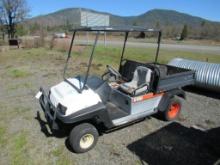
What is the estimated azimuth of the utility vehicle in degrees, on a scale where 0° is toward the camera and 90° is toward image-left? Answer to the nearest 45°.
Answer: approximately 45°

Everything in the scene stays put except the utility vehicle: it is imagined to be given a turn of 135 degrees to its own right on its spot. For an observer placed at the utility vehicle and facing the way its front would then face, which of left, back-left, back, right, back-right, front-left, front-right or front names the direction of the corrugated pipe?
front-right

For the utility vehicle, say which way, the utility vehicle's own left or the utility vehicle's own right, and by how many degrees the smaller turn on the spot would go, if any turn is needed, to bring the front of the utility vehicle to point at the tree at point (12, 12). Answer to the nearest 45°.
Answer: approximately 90° to the utility vehicle's own right
